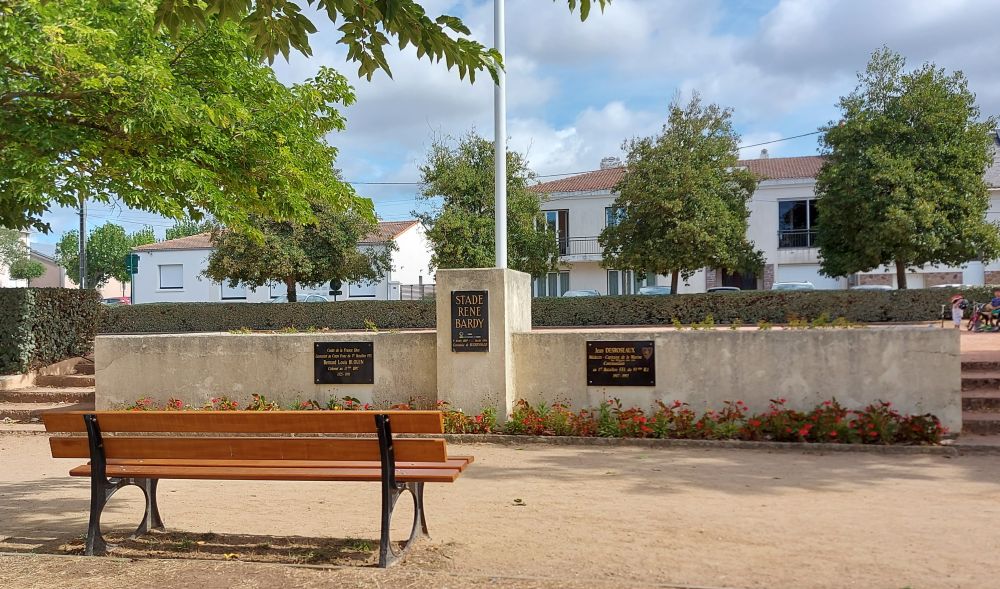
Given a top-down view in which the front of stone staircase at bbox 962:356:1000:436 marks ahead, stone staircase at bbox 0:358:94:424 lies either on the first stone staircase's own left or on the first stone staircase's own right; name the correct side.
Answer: on the first stone staircase's own right

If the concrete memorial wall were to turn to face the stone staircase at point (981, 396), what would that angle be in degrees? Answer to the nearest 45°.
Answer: approximately 90° to its left

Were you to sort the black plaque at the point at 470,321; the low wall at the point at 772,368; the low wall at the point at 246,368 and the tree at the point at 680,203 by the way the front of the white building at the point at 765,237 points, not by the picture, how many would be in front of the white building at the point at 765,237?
4

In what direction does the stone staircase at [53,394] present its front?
toward the camera

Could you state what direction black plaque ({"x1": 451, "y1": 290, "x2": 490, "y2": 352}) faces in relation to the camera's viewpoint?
facing the viewer

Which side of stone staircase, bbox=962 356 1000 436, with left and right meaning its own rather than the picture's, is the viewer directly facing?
front

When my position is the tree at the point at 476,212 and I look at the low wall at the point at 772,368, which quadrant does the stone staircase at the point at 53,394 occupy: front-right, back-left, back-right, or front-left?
front-right

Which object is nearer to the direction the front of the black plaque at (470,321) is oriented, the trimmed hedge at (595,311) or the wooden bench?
the wooden bench

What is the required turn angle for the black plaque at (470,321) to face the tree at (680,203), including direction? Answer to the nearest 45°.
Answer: approximately 180°

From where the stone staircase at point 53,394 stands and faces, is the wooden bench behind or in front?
in front

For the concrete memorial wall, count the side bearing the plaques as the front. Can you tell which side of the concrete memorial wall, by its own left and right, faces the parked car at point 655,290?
back

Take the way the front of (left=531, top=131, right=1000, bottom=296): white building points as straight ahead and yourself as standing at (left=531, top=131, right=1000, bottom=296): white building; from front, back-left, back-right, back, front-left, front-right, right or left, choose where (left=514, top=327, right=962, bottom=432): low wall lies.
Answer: front
